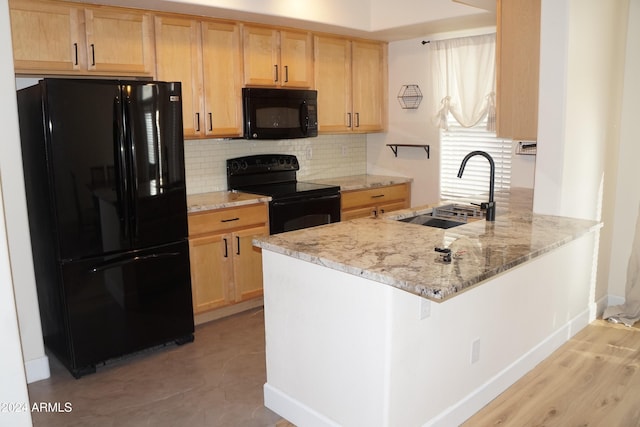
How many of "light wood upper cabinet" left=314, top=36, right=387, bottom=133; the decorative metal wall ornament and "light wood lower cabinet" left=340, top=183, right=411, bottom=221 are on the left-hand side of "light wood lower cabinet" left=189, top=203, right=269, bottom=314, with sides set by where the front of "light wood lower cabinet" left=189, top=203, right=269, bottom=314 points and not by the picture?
3

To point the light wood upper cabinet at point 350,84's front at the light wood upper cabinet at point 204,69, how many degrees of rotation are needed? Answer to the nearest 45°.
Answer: approximately 90° to its right

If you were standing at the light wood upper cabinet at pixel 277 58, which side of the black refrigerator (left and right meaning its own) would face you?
left

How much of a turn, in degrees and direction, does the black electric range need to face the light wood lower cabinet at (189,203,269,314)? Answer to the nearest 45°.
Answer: approximately 90° to its right

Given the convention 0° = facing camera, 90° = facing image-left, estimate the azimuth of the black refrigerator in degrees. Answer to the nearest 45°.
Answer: approximately 315°

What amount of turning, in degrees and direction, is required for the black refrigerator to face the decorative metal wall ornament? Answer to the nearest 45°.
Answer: approximately 45° to its left

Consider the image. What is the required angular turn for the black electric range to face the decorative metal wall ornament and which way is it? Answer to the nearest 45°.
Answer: approximately 90° to its left

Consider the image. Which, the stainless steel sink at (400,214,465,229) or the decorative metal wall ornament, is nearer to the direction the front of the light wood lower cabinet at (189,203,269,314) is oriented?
the stainless steel sink

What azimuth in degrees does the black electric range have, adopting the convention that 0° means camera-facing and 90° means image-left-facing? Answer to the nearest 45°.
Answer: approximately 315°

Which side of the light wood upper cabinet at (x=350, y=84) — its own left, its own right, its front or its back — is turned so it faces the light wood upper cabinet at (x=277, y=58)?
right

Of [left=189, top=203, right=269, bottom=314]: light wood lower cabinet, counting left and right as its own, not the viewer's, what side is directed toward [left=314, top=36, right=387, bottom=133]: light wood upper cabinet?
left
